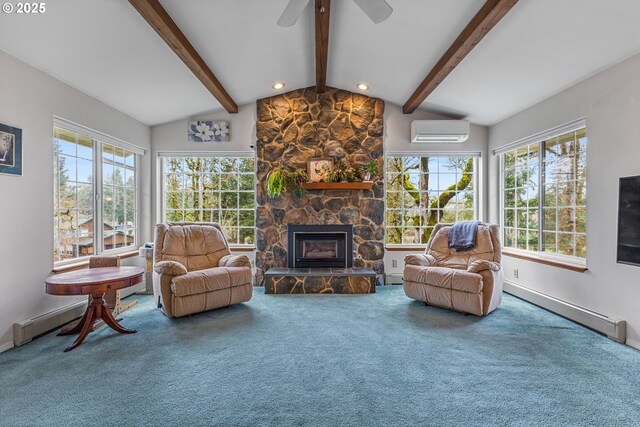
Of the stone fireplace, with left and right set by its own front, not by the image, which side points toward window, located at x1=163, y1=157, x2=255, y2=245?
right

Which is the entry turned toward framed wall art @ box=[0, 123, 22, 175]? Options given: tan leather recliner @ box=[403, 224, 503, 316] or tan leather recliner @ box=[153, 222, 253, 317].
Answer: tan leather recliner @ box=[403, 224, 503, 316]

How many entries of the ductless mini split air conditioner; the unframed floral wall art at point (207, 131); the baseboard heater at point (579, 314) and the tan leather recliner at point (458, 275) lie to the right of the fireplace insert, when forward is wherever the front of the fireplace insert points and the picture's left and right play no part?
1

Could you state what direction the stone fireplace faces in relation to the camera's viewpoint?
facing the viewer

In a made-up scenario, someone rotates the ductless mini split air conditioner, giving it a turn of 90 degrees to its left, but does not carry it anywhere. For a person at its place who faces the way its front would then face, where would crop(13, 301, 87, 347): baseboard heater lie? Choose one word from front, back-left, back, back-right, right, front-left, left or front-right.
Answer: back-right

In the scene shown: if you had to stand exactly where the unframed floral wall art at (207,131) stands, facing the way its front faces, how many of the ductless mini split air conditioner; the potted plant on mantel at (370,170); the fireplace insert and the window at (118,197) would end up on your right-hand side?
1

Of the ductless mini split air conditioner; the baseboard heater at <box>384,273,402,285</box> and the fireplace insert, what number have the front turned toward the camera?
3

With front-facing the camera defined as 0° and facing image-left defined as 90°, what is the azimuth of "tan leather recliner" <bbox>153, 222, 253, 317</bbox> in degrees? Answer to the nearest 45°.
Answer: approximately 315°

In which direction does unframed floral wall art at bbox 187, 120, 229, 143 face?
toward the camera

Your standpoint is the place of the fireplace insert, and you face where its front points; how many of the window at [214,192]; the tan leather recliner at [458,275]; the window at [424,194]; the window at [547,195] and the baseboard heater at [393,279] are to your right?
1

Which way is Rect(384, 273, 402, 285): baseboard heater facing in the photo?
toward the camera
